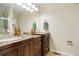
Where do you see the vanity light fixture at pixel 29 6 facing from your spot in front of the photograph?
facing the viewer and to the right of the viewer
